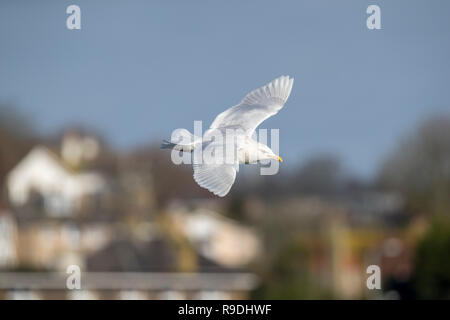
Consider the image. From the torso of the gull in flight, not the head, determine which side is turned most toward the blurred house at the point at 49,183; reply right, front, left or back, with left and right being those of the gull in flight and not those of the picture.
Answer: left

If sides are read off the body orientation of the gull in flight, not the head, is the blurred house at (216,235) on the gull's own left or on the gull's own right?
on the gull's own left

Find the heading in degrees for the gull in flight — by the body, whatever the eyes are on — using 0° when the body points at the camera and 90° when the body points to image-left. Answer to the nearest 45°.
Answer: approximately 270°

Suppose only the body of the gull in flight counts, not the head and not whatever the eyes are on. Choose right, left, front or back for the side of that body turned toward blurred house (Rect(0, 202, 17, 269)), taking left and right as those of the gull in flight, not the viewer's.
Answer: left
